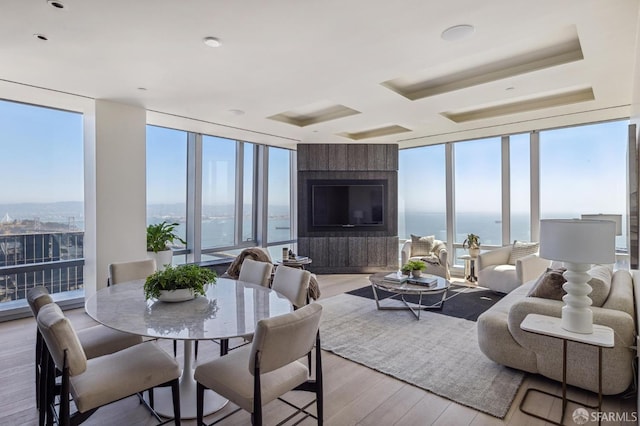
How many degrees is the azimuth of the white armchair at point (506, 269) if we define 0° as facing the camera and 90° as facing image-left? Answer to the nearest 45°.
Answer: approximately 45°

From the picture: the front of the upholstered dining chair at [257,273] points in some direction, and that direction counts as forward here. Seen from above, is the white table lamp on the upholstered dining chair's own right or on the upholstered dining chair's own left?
on the upholstered dining chair's own left

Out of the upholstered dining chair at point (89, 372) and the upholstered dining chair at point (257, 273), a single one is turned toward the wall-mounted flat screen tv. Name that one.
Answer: the upholstered dining chair at point (89, 372)

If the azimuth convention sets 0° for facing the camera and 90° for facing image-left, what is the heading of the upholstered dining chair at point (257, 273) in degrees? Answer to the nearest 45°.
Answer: approximately 45°

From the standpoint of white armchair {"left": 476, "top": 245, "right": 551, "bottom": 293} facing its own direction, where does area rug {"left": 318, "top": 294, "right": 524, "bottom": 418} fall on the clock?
The area rug is roughly at 11 o'clock from the white armchair.

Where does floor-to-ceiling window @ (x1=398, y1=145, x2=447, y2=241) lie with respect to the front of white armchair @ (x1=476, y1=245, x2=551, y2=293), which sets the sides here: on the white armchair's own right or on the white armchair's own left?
on the white armchair's own right

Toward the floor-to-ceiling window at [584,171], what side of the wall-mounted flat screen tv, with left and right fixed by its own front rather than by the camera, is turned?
left

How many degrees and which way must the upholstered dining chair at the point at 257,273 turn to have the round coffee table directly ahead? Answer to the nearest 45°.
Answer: approximately 135° to its left

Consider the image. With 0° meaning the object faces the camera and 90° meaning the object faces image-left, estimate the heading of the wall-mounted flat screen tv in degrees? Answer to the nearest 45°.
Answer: approximately 0°

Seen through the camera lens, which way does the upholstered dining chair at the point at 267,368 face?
facing away from the viewer and to the left of the viewer

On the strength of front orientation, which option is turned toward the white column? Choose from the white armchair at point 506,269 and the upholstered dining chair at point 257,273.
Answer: the white armchair

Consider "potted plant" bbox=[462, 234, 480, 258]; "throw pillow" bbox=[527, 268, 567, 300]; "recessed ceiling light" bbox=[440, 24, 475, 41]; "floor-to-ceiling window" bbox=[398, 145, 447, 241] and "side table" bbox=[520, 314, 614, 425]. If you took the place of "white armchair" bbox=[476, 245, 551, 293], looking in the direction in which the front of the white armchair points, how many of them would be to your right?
2

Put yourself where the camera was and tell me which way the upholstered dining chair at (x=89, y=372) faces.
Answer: facing away from the viewer and to the right of the viewer

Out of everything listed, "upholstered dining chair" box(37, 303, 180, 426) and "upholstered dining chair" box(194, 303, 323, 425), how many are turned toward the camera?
0
